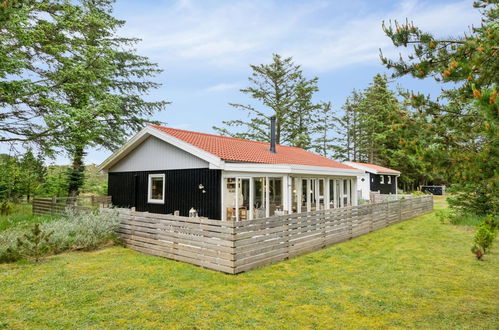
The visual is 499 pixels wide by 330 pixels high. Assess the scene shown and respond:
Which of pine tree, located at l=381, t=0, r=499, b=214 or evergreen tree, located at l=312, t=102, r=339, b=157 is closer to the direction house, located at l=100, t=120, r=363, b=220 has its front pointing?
the pine tree

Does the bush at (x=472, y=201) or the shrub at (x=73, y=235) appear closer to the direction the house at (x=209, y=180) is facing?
the bush

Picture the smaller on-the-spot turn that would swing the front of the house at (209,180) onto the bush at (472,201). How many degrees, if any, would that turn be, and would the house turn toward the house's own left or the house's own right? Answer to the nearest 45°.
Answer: approximately 45° to the house's own left

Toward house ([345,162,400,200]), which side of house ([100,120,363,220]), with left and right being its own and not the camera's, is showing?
left

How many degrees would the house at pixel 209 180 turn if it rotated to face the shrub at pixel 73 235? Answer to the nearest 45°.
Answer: approximately 90° to its right

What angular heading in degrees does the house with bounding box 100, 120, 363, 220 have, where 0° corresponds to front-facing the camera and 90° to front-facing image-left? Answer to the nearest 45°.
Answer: approximately 315°

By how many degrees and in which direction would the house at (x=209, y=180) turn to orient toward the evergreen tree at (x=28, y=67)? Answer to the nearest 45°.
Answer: approximately 135° to its right

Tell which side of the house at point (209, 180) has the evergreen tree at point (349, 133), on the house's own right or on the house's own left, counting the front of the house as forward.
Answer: on the house's own left

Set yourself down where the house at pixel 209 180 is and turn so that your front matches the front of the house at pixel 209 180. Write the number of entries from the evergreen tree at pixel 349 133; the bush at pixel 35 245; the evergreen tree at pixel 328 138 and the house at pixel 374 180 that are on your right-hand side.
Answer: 1

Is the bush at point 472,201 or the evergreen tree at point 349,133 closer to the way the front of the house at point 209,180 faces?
the bush
